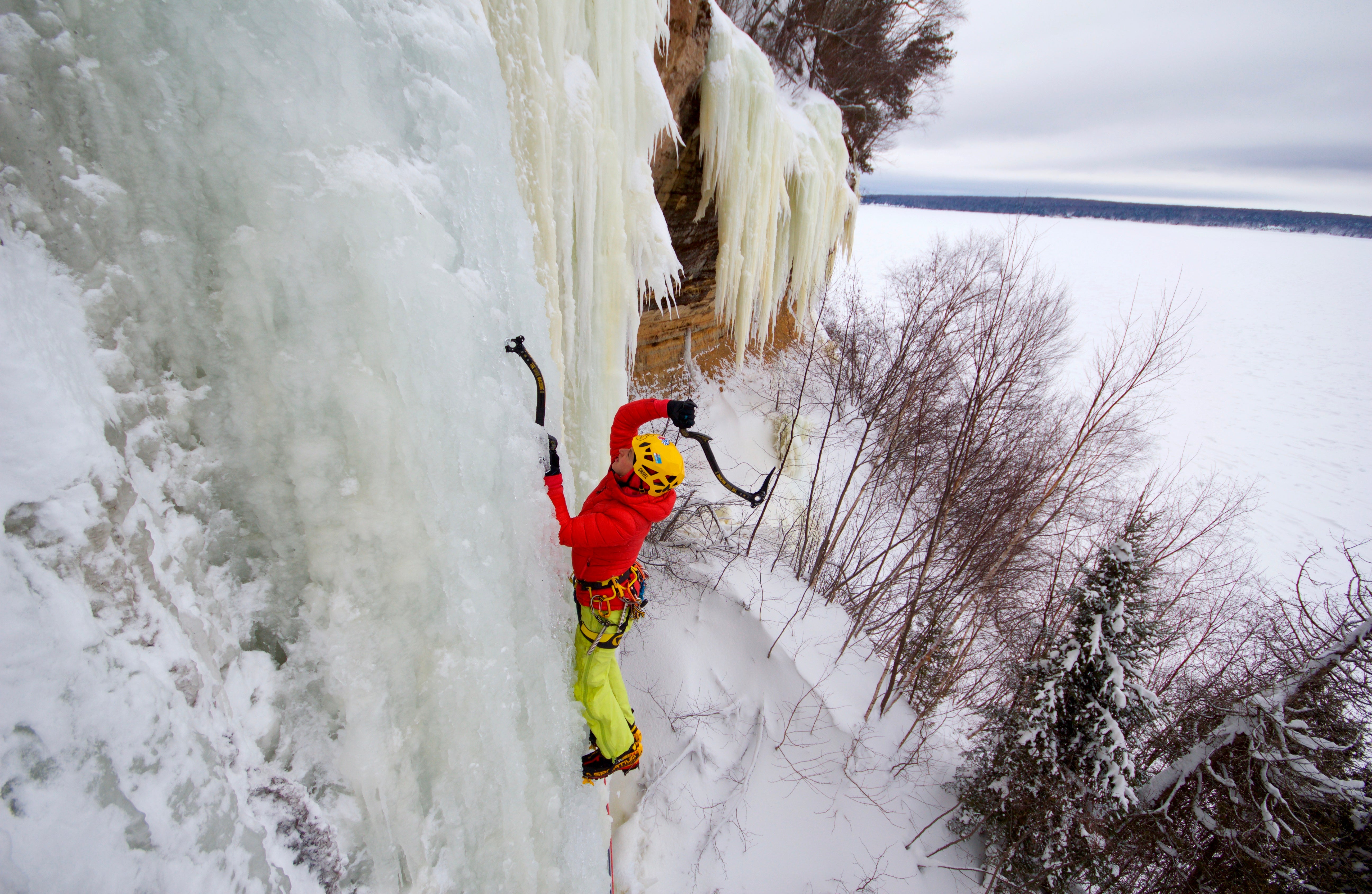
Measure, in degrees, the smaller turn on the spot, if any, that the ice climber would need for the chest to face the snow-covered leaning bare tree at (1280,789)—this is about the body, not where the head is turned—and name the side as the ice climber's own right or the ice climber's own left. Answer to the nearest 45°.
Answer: approximately 180°

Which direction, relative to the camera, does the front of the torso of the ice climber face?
to the viewer's left

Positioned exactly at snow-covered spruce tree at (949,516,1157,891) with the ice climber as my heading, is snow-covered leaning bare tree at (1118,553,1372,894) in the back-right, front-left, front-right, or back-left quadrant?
back-left

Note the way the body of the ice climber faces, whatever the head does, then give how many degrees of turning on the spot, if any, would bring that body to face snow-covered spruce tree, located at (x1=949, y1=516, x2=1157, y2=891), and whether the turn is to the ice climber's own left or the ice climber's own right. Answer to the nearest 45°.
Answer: approximately 180°
